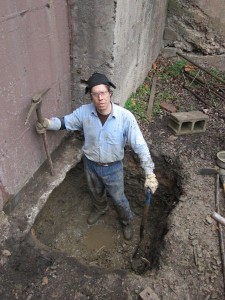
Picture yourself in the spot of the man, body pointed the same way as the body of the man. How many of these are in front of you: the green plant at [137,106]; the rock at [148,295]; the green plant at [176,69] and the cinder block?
1

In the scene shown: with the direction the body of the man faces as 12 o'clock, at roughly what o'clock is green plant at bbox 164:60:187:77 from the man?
The green plant is roughly at 7 o'clock from the man.

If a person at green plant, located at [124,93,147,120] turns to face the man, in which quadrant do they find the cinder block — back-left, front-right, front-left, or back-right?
front-left

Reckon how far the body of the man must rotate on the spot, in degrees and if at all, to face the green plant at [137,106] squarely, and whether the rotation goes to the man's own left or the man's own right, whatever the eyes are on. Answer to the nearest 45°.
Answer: approximately 180°

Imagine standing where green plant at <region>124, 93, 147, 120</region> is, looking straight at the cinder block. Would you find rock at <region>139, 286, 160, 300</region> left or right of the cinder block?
right

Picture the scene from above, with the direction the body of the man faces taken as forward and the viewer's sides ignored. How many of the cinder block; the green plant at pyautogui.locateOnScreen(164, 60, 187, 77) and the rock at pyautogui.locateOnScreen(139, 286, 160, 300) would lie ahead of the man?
1

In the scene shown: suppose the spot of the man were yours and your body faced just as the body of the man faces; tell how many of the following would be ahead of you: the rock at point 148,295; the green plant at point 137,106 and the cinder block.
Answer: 1

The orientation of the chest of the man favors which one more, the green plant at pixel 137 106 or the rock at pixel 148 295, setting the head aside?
the rock

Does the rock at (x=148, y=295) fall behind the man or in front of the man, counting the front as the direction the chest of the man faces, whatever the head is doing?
in front

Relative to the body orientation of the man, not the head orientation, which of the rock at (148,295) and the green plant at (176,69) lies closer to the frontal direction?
the rock

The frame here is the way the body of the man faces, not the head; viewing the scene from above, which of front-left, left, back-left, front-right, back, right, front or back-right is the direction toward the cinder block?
back-left

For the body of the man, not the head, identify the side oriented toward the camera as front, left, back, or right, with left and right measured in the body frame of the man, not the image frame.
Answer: front
